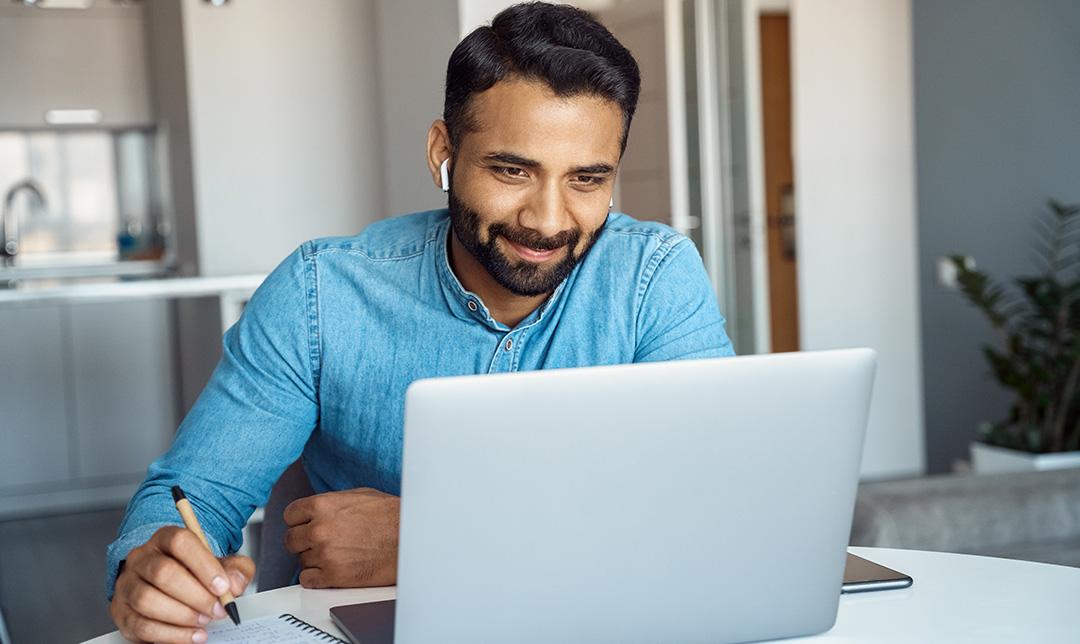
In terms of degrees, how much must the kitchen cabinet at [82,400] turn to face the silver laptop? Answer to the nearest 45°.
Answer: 0° — it already faces it

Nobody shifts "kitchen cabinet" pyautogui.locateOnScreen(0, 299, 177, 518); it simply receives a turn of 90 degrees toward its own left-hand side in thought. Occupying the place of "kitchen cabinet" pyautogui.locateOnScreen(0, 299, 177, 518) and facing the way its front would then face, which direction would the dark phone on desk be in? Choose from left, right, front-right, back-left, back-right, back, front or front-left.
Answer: right

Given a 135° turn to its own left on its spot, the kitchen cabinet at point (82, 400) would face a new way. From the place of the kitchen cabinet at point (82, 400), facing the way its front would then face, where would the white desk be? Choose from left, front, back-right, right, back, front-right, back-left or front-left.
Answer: back-right

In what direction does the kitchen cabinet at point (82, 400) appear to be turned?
toward the camera
